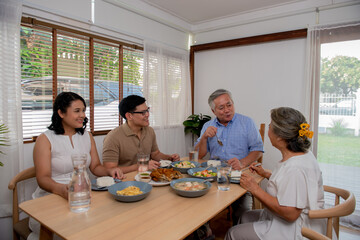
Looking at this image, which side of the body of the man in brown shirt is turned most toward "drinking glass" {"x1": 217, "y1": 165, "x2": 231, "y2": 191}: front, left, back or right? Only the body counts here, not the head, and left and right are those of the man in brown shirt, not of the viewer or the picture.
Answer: front

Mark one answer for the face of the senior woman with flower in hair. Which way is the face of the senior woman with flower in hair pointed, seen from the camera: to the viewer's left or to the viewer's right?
to the viewer's left

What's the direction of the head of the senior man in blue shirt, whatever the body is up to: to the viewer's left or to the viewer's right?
to the viewer's right

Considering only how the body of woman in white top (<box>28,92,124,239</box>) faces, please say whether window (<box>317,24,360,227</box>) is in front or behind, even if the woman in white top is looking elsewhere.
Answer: in front

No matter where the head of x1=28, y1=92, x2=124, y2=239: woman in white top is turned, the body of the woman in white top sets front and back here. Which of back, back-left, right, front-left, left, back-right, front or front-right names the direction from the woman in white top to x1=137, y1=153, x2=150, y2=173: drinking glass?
front

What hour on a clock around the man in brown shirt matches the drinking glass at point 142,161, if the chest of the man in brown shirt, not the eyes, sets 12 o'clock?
The drinking glass is roughly at 1 o'clock from the man in brown shirt.

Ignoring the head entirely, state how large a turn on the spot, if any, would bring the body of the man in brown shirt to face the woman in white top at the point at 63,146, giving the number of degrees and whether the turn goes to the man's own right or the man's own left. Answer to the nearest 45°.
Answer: approximately 90° to the man's own right

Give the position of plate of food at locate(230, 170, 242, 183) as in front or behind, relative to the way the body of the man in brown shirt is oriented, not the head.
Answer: in front

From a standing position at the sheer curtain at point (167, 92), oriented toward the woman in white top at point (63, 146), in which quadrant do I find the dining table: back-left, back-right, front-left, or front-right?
front-left

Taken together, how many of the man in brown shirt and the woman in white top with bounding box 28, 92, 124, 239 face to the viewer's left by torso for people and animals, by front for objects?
0

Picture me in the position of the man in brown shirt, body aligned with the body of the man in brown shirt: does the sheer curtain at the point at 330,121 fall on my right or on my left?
on my left

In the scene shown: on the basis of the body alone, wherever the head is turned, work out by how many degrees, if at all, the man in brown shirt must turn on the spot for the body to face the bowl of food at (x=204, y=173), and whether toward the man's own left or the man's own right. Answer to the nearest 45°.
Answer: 0° — they already face it

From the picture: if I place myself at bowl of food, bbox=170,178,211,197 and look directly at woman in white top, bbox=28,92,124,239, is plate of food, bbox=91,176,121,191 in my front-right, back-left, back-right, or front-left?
front-left

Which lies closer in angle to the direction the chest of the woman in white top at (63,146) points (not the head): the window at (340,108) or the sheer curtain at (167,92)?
the window

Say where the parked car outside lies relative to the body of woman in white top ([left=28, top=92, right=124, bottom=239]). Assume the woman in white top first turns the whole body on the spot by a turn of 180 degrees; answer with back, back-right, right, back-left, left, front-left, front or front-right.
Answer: front-right

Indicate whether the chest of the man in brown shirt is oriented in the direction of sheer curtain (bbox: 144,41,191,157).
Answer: no

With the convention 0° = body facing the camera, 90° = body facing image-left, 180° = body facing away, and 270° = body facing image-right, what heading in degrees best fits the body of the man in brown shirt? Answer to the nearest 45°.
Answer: approximately 315°
